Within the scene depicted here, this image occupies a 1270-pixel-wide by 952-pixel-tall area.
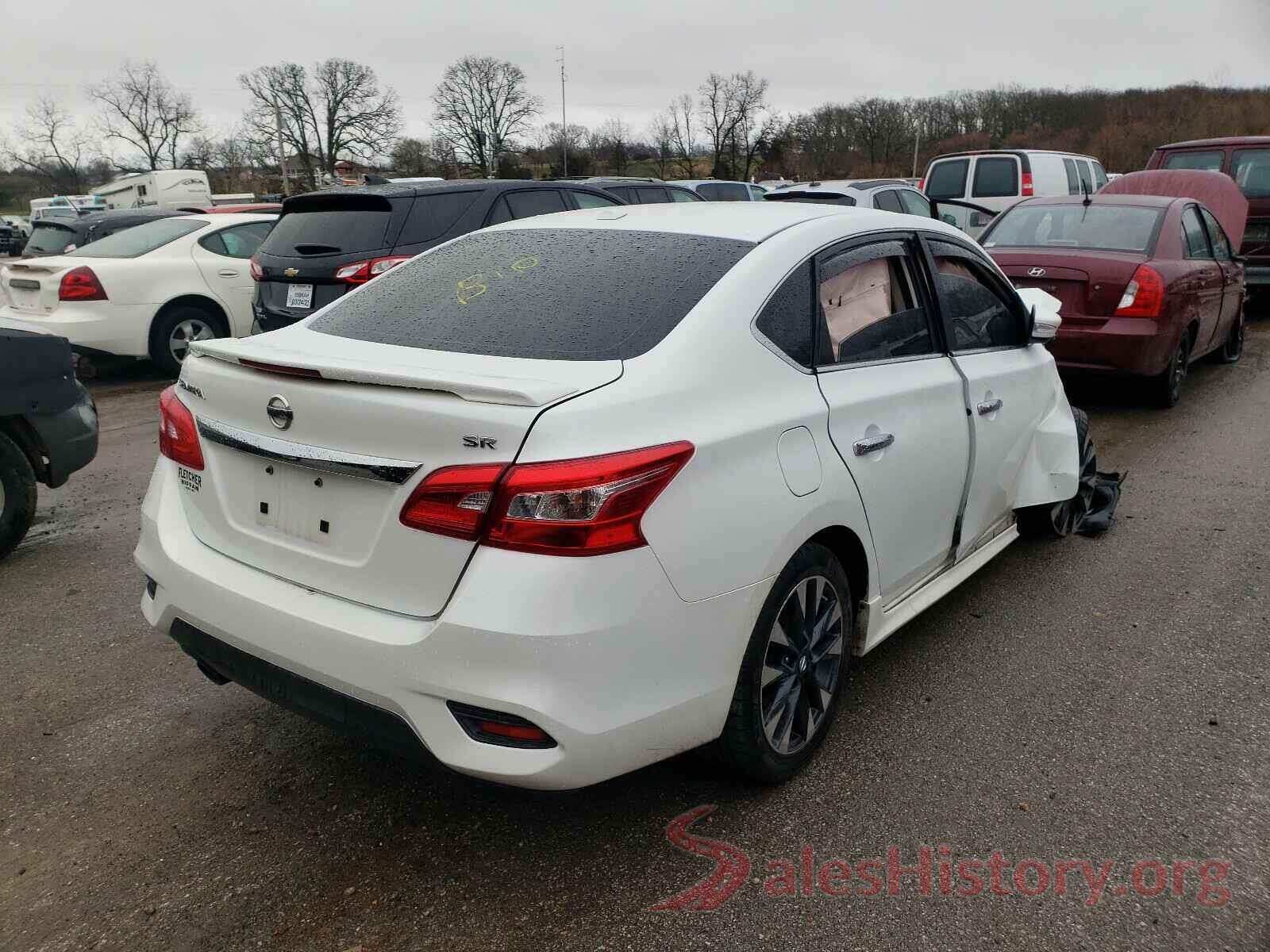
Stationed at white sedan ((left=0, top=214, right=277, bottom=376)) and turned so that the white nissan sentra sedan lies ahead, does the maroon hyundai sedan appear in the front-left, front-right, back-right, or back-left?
front-left

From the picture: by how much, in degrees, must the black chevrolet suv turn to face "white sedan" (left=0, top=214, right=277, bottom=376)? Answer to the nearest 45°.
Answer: approximately 90° to its left

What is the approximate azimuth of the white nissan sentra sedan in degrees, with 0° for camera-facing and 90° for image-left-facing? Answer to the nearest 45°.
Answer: approximately 225°

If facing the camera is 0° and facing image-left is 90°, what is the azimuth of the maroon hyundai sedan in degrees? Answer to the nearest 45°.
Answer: approximately 225°

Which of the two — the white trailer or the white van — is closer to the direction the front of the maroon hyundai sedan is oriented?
the white van

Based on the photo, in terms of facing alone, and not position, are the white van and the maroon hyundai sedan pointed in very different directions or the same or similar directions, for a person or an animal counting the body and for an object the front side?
same or similar directions

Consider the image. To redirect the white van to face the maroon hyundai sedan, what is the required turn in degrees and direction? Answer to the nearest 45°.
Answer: approximately 135° to its right

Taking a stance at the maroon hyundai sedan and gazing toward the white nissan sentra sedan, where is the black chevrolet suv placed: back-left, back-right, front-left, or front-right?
front-right

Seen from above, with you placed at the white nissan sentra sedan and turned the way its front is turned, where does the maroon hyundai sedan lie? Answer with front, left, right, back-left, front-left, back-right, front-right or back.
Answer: front

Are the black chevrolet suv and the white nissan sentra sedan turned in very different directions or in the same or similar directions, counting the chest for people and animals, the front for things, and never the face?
same or similar directions

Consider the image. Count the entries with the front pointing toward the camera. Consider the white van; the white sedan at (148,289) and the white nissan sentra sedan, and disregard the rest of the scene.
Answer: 0

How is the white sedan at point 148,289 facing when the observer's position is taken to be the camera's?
facing away from the viewer and to the right of the viewer

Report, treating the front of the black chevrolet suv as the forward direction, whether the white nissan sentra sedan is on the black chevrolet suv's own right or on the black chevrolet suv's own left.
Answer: on the black chevrolet suv's own right

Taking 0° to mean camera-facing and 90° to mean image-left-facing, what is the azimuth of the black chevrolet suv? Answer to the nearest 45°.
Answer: approximately 225°

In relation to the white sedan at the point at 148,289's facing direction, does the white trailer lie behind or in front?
in front

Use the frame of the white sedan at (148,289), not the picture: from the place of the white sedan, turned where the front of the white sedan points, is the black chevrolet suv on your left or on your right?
on your right

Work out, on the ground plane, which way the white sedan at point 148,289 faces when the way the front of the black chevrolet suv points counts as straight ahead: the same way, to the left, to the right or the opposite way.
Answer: the same way
